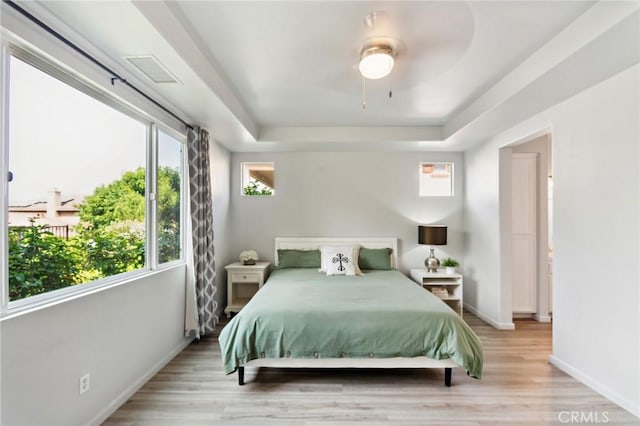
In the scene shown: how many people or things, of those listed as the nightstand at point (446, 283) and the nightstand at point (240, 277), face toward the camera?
2

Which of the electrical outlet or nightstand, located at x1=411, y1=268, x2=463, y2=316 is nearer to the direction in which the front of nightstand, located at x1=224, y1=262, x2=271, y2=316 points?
the electrical outlet

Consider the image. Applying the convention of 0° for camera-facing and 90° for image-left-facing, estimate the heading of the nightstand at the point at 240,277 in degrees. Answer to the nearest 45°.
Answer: approximately 0°

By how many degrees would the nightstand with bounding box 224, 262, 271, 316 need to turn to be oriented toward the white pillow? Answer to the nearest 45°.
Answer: approximately 90° to its left

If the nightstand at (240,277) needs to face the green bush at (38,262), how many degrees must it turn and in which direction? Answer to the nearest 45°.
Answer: approximately 45° to its right

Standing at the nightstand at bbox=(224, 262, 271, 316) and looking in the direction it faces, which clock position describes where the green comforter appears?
The green comforter is roughly at 11 o'clock from the nightstand.

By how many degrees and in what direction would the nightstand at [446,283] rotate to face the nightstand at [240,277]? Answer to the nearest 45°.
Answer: approximately 90° to its right

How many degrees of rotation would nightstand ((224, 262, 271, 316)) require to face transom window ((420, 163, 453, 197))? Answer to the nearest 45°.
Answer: approximately 90° to its left
